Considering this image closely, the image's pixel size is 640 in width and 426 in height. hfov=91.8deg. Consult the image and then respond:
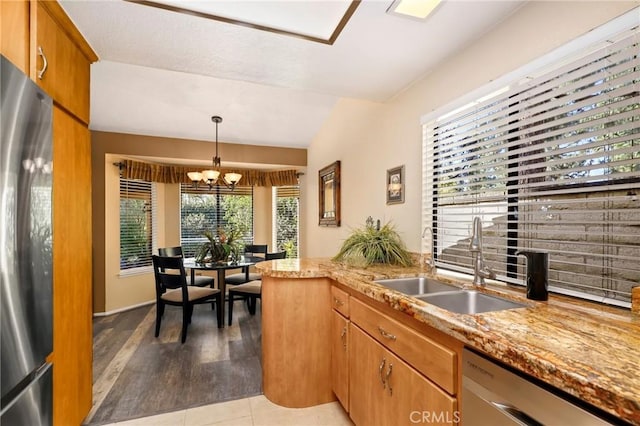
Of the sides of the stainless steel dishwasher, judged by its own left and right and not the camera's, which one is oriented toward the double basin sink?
right

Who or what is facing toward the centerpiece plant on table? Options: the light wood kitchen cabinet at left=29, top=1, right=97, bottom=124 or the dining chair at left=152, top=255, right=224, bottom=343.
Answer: the dining chair

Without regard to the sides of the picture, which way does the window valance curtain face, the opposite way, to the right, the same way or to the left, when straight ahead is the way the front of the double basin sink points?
to the left

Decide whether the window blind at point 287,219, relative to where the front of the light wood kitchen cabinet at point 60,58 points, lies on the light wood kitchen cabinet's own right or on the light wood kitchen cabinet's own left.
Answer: on the light wood kitchen cabinet's own left

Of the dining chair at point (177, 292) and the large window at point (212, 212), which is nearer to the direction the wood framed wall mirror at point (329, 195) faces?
the dining chair

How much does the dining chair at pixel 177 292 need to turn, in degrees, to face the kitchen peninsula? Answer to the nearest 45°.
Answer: approximately 135° to its right

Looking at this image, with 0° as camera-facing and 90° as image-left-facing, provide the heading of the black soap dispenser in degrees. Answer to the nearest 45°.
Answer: approximately 90°

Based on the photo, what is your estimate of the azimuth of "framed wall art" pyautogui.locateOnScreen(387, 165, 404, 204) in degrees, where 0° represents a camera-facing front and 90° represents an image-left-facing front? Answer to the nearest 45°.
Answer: approximately 45°

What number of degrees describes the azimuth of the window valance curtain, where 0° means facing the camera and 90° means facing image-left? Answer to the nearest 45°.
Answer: approximately 0°

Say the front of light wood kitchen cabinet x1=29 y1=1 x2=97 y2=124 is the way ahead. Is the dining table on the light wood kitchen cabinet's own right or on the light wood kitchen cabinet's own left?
on the light wood kitchen cabinet's own left

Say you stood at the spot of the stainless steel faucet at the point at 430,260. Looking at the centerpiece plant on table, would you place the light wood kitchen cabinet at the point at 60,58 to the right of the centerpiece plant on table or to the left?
left

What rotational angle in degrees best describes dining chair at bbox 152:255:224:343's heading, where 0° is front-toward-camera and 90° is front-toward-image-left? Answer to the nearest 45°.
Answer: approximately 225°

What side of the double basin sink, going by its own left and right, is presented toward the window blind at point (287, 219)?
right
